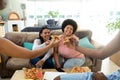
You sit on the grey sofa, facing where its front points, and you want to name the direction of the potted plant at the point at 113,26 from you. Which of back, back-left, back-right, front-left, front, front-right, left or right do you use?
back-left

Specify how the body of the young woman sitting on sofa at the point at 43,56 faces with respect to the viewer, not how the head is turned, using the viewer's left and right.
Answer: facing the viewer and to the right of the viewer

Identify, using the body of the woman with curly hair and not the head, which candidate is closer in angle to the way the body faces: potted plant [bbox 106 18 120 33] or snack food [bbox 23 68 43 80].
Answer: the snack food

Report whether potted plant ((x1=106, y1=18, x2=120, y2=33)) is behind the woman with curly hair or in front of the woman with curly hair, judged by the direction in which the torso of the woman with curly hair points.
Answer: behind

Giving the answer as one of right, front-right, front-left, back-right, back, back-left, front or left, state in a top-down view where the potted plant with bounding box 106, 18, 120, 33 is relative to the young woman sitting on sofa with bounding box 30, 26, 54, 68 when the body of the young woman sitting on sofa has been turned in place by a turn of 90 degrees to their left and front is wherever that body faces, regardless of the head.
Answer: front

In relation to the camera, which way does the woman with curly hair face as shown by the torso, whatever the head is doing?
toward the camera

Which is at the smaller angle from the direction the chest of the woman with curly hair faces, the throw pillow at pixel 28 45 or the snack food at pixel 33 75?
the snack food

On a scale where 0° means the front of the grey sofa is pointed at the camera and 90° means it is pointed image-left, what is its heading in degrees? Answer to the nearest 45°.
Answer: approximately 0°

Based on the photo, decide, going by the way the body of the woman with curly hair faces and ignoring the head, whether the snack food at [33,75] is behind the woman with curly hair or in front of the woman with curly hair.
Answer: in front
